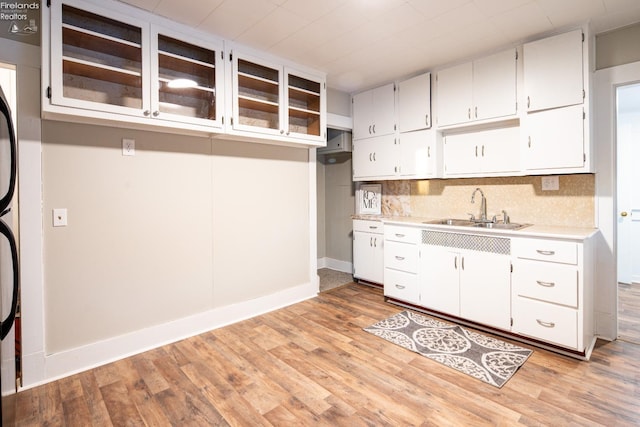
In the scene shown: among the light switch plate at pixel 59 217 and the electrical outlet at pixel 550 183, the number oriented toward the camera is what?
2

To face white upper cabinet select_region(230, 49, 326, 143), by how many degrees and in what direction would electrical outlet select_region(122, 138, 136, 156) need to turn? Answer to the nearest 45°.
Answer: approximately 90° to its left

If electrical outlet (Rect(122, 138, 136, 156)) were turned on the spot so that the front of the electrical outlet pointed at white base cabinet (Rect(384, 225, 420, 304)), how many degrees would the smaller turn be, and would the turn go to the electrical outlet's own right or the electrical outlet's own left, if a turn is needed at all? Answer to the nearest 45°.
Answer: approximately 90° to the electrical outlet's own left

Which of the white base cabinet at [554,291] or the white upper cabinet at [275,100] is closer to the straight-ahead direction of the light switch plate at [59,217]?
the white base cabinet

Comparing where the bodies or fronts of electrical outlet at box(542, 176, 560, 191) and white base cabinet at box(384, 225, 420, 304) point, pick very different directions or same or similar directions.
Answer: same or similar directions

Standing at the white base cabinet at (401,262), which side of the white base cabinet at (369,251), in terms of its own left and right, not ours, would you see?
left

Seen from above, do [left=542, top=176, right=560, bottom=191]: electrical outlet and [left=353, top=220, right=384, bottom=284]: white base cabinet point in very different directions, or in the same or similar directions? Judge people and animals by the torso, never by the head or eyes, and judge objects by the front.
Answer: same or similar directions

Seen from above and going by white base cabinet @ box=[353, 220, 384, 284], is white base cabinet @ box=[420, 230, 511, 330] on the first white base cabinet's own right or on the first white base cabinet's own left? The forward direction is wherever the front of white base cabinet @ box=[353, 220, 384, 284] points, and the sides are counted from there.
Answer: on the first white base cabinet's own left

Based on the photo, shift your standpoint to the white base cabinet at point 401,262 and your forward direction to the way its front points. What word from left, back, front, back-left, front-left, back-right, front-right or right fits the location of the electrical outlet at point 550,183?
back-left

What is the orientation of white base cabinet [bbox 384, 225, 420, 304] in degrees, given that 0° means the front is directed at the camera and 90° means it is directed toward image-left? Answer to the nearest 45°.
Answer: approximately 45°

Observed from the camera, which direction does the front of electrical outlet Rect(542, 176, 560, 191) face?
facing the viewer

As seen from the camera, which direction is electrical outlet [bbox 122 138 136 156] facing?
toward the camera
